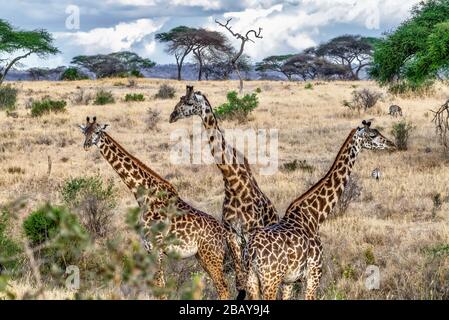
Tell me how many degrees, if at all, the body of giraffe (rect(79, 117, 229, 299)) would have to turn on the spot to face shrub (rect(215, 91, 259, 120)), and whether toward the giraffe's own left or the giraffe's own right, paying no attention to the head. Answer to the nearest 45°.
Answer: approximately 90° to the giraffe's own right

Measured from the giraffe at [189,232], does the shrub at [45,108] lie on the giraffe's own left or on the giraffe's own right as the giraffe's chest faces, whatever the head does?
on the giraffe's own right

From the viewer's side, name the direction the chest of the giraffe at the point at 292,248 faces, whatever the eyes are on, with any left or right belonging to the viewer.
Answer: facing away from the viewer and to the right of the viewer

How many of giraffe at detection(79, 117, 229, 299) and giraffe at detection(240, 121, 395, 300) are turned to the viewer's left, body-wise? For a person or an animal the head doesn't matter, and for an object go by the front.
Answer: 1

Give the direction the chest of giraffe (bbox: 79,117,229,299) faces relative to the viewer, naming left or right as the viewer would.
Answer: facing to the left of the viewer

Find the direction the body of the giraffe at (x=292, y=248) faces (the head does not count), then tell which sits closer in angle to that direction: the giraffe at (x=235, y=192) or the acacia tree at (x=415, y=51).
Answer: the acacia tree

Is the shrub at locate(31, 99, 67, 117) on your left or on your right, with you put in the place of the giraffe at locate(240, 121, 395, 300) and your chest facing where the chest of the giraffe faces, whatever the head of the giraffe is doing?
on your left
